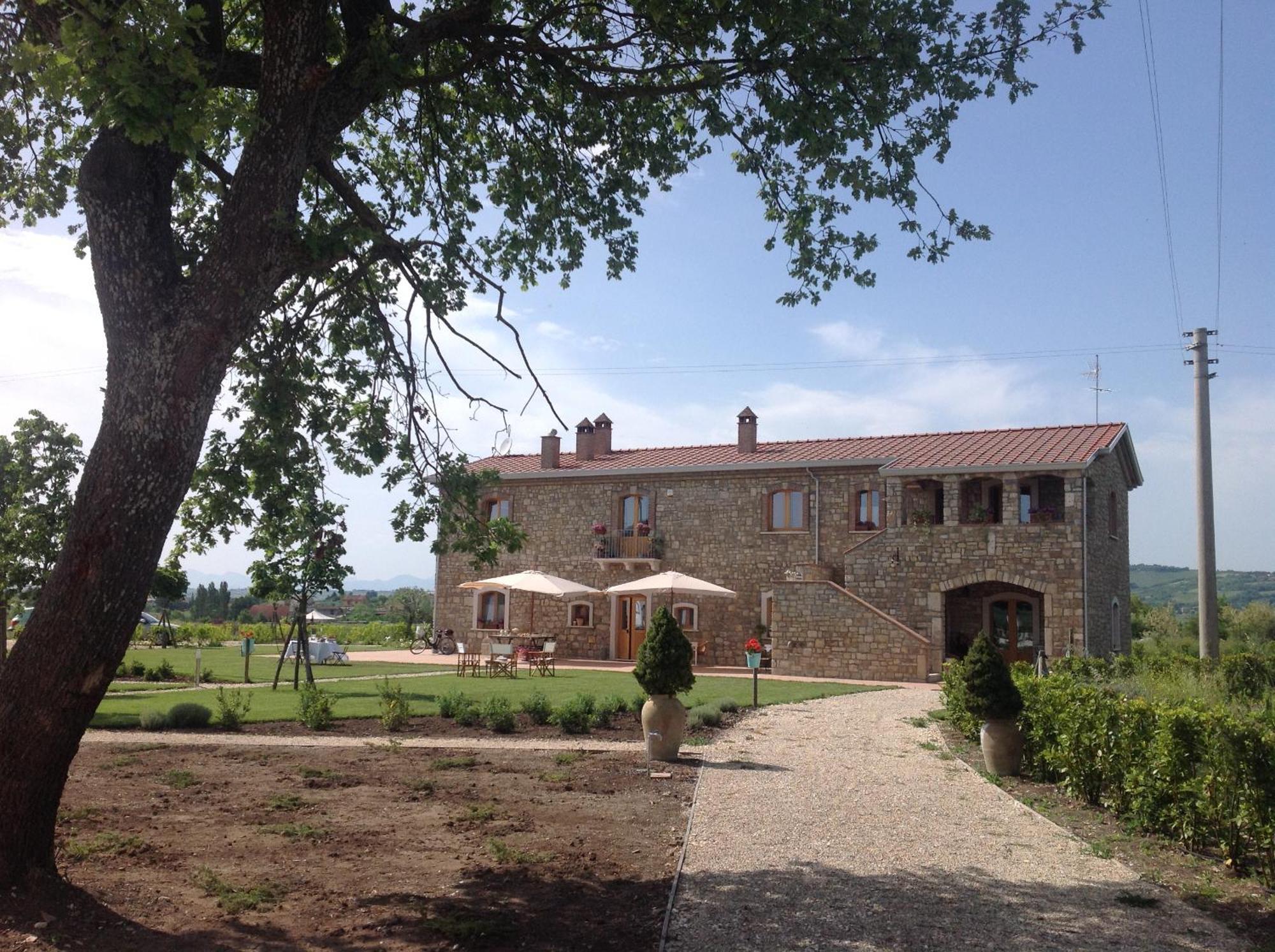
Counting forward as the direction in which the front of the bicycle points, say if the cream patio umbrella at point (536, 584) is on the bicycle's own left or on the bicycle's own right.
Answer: on the bicycle's own left

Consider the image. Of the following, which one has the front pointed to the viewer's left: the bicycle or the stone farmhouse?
the bicycle

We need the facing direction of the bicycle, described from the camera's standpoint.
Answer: facing to the left of the viewer

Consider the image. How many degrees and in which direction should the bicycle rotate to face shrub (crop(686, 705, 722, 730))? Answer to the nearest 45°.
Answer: approximately 90° to its left

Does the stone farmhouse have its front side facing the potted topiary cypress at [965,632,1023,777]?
yes

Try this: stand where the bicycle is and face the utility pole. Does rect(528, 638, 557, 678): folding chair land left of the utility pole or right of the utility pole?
right

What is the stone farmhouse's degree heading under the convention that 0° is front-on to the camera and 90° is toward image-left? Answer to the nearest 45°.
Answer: approximately 0°

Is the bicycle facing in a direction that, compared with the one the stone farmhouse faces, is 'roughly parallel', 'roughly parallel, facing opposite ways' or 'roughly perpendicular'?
roughly perpendicular

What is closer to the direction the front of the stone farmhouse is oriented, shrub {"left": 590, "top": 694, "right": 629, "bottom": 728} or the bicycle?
the shrub

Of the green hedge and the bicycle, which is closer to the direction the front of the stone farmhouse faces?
the green hedge

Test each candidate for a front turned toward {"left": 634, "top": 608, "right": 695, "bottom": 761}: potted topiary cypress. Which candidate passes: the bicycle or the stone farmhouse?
the stone farmhouse

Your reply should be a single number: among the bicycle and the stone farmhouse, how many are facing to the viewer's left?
1

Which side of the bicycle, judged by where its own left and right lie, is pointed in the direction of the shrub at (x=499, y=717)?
left

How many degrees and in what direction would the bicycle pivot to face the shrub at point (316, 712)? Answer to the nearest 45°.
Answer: approximately 90° to its left

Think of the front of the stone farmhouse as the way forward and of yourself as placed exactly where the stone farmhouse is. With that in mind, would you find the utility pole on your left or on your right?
on your left
